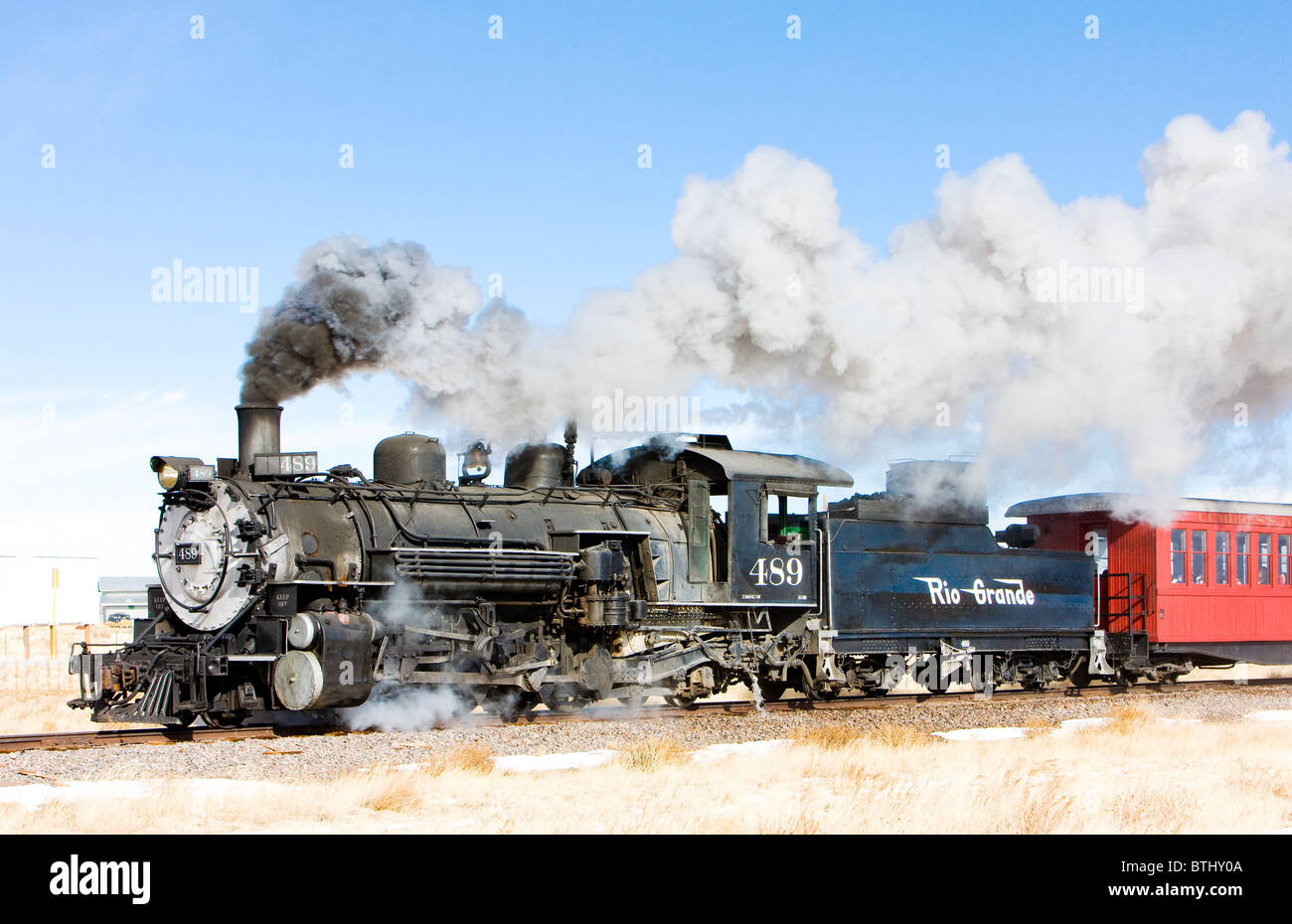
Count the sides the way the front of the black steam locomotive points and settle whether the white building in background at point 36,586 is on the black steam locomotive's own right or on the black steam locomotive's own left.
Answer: on the black steam locomotive's own right

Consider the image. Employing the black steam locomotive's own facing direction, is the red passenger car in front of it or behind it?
behind

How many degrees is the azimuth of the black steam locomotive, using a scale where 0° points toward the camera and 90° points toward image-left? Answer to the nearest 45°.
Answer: approximately 45°
